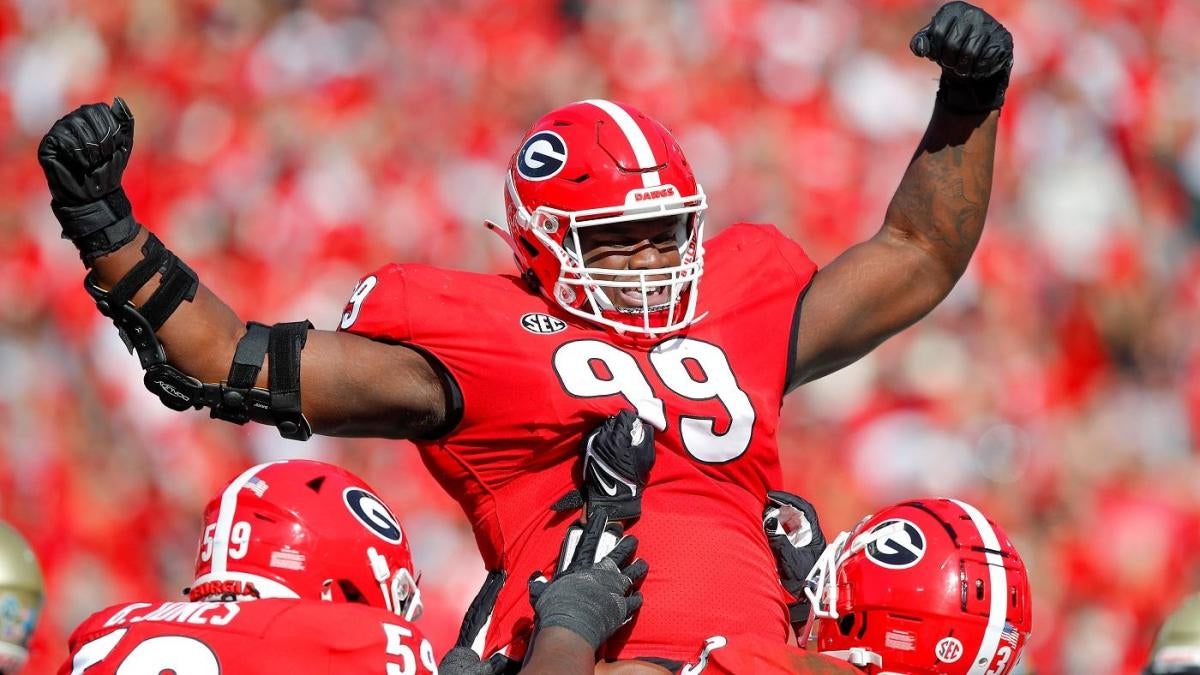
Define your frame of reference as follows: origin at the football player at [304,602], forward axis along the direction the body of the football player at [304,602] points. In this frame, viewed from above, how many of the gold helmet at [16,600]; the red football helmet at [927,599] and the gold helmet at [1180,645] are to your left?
1

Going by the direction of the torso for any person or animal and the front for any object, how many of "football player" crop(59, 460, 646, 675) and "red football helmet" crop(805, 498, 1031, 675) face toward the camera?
0

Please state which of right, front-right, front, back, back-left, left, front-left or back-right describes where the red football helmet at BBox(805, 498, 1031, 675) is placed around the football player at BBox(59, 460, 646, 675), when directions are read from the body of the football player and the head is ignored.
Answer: front-right

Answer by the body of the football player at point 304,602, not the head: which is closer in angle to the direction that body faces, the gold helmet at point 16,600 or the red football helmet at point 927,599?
the red football helmet

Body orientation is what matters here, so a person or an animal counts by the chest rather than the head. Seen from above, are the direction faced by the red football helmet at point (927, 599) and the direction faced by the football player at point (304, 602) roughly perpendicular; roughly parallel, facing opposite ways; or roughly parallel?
roughly perpendicular

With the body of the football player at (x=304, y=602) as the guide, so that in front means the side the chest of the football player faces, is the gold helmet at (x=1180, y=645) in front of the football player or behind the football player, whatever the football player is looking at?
in front

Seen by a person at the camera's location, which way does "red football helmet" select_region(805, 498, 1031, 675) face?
facing away from the viewer and to the left of the viewer

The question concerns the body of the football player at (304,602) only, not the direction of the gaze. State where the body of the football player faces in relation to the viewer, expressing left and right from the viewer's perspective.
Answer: facing away from the viewer and to the right of the viewer

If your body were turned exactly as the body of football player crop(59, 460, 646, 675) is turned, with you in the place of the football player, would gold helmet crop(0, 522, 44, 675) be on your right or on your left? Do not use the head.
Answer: on your left

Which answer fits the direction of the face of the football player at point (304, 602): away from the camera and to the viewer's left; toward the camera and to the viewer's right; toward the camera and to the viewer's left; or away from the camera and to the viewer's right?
away from the camera and to the viewer's right
